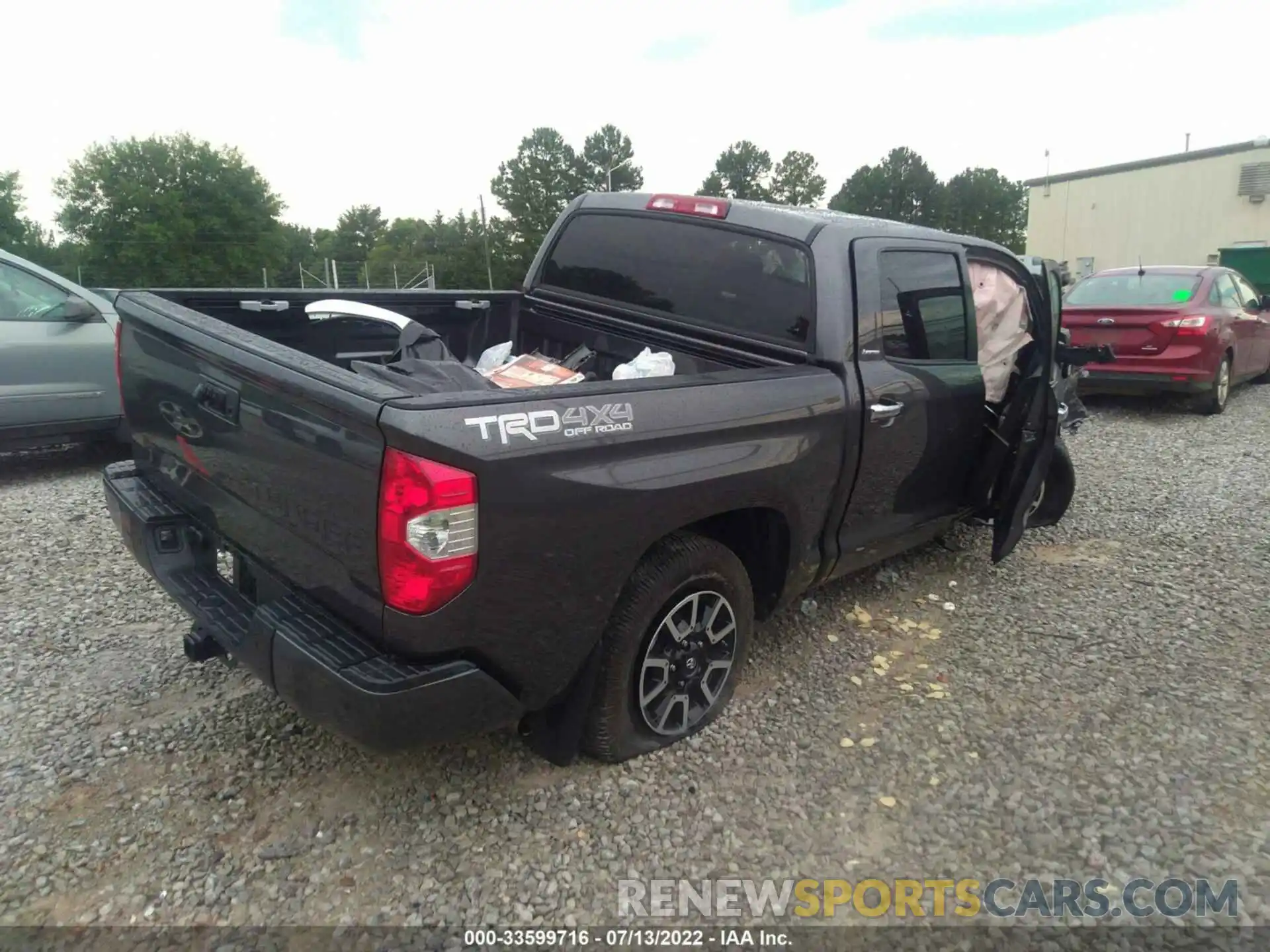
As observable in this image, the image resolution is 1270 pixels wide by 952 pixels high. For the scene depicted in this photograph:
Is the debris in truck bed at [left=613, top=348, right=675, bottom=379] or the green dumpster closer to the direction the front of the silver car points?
the green dumpster

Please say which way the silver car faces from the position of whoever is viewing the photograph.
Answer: facing to the right of the viewer

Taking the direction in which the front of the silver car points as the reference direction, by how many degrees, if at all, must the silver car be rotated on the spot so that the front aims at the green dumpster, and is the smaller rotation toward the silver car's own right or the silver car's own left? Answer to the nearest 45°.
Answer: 0° — it already faces it

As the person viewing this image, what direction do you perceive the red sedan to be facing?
facing away from the viewer and to the right of the viewer

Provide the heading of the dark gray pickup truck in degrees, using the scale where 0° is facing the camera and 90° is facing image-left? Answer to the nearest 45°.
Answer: approximately 225°

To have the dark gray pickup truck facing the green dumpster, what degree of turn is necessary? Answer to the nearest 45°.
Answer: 0° — it already faces it
